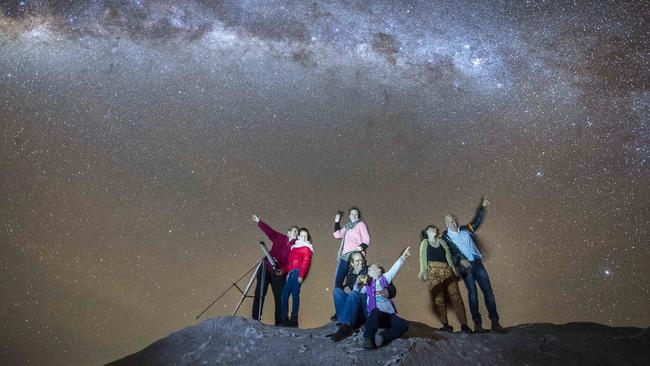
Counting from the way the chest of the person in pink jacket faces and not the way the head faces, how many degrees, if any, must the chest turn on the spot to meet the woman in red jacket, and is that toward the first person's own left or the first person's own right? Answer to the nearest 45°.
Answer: approximately 45° to the first person's own right

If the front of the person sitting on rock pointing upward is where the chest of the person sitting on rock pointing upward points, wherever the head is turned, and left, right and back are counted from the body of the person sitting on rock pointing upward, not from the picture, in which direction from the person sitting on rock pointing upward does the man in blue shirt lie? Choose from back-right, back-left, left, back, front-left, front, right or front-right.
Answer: back-left

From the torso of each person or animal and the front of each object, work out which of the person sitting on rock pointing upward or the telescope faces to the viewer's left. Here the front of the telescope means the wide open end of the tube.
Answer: the telescope

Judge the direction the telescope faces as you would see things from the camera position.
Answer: facing to the left of the viewer

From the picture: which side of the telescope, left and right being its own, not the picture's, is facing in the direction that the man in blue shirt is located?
back

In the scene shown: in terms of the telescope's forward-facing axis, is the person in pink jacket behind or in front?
behind

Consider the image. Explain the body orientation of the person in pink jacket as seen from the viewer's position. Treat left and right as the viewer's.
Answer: facing the viewer and to the left of the viewer

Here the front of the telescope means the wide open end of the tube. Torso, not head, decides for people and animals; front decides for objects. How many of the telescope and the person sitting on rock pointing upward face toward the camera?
1
